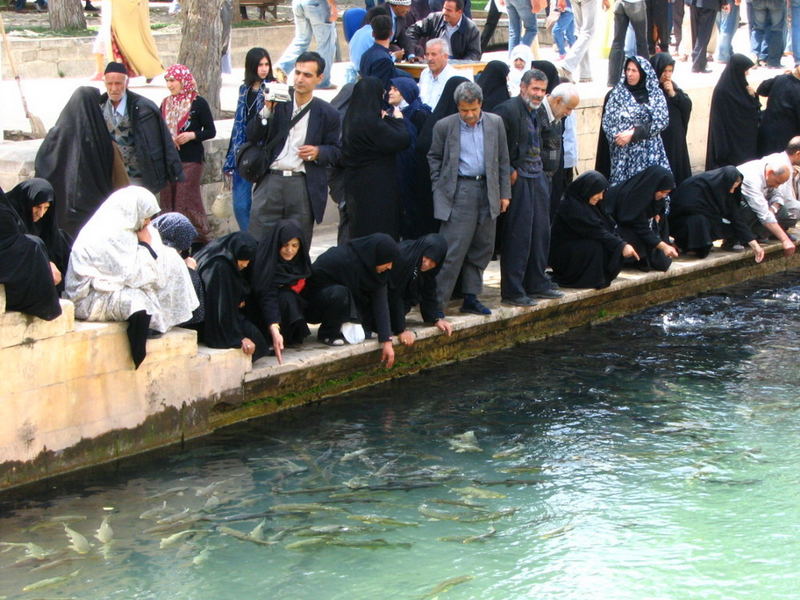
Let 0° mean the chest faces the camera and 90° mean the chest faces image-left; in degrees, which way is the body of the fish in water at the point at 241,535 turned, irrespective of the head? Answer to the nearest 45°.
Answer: approximately 90°

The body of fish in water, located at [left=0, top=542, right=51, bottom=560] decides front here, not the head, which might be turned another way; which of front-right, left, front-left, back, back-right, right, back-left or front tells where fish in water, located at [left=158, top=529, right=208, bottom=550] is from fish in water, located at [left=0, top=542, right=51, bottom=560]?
front

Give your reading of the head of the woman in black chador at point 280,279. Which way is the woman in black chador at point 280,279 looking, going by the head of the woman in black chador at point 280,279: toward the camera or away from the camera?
toward the camera

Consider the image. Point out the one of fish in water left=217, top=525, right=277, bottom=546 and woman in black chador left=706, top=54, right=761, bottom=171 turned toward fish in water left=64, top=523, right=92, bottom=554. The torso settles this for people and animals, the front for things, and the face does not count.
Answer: fish in water left=217, top=525, right=277, bottom=546

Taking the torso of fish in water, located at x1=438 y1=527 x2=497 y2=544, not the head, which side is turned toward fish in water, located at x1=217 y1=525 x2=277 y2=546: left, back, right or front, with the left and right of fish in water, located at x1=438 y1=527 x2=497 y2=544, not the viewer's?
front

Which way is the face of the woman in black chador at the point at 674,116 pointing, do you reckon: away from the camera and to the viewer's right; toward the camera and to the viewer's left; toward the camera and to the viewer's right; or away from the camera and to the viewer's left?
toward the camera and to the viewer's left

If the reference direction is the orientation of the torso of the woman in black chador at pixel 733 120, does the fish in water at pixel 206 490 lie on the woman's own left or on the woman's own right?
on the woman's own right

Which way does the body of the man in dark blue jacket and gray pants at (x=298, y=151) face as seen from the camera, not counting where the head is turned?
toward the camera

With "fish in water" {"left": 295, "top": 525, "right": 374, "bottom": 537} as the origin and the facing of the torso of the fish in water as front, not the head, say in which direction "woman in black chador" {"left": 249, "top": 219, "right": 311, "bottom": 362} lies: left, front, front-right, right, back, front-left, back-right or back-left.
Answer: right
